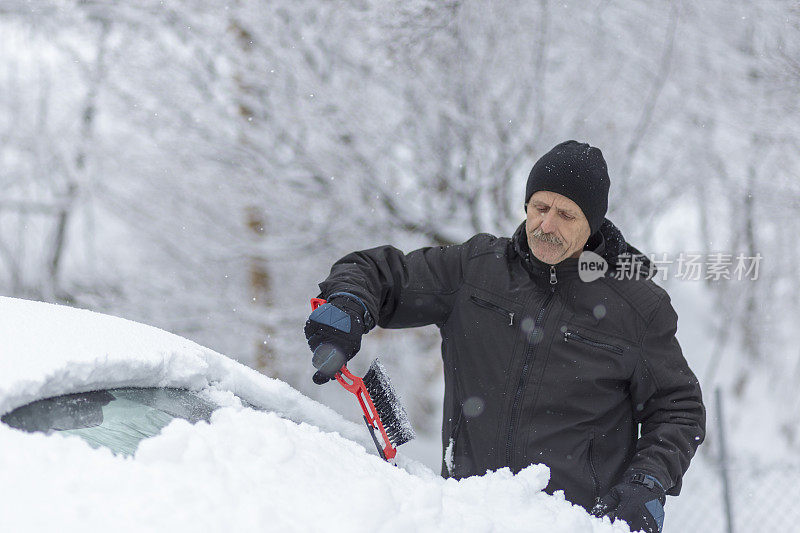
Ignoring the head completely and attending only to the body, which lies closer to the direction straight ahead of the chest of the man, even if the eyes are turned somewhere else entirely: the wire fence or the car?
the car

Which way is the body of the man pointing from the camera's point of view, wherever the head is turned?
toward the camera

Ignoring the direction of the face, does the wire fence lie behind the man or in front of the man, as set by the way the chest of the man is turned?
behind

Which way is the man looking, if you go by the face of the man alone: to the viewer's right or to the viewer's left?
to the viewer's left

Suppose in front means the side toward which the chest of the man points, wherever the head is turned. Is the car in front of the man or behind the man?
in front
